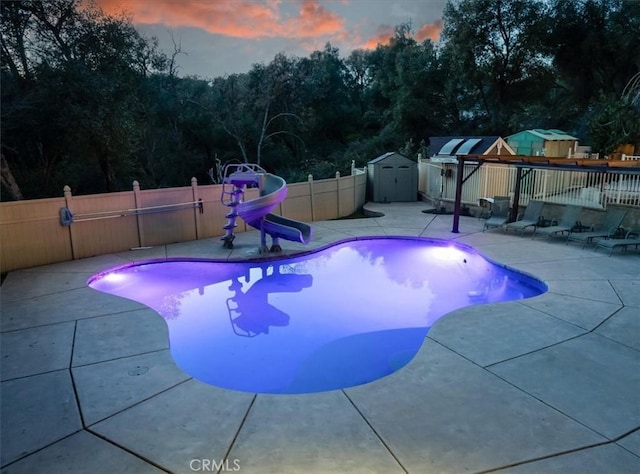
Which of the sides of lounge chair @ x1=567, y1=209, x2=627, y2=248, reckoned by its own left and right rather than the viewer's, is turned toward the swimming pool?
front

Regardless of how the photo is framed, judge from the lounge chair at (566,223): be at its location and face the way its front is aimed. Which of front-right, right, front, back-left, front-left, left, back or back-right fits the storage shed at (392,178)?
right

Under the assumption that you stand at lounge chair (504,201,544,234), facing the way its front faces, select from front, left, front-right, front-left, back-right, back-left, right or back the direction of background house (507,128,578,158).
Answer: back-right

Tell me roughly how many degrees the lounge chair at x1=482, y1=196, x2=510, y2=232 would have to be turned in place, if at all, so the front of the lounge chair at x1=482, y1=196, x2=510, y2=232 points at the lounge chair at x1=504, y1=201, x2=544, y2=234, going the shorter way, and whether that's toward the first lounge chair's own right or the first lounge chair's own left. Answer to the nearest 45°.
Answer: approximately 90° to the first lounge chair's own left

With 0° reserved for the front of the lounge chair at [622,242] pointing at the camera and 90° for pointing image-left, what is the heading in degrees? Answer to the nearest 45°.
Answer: approximately 45°

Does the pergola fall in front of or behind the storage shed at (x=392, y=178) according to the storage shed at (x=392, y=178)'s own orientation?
in front

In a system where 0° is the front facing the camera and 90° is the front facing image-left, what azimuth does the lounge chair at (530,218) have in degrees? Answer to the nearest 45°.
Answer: approximately 45°

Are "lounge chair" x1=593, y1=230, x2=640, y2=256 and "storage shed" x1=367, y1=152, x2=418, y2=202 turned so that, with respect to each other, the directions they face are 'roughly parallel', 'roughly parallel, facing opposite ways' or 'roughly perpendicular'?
roughly perpendicular

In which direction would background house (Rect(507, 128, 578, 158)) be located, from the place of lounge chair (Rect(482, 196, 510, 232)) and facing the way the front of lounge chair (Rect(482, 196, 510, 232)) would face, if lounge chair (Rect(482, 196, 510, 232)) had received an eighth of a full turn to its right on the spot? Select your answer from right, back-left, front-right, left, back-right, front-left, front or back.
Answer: right
